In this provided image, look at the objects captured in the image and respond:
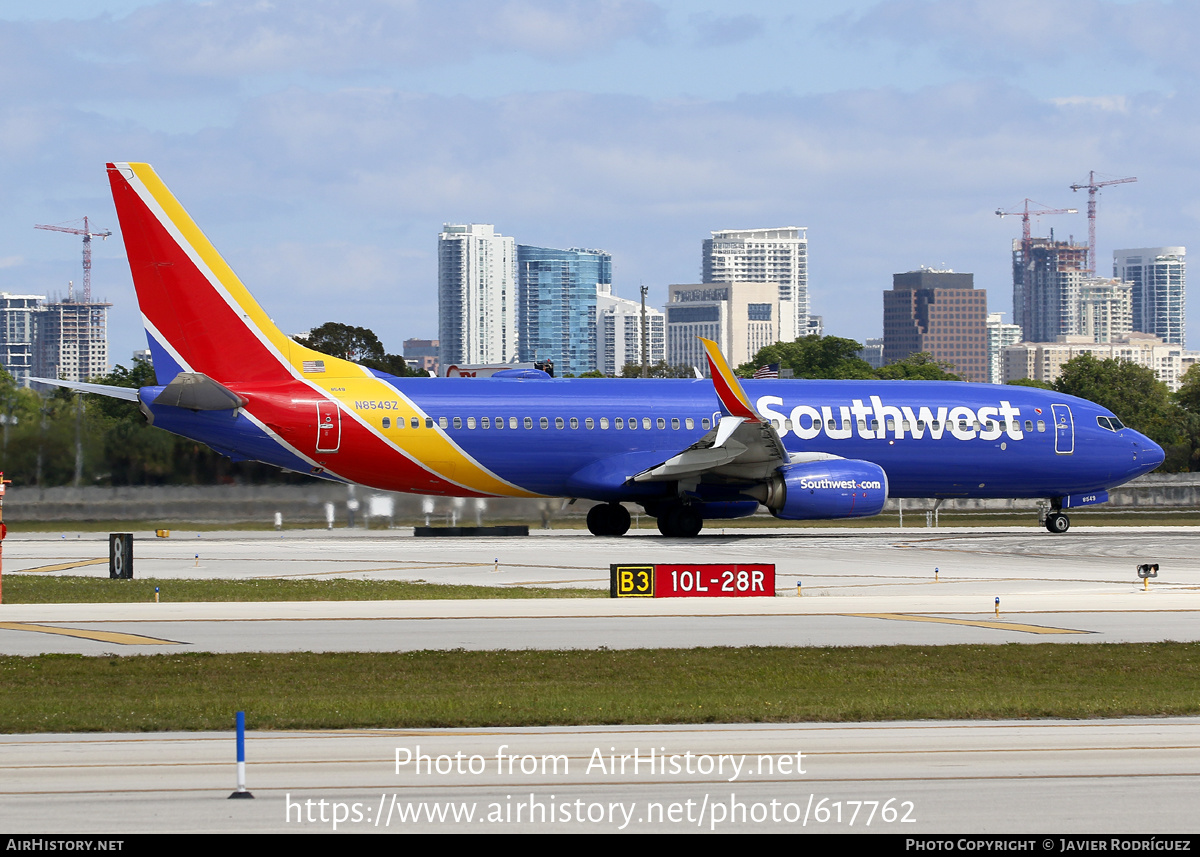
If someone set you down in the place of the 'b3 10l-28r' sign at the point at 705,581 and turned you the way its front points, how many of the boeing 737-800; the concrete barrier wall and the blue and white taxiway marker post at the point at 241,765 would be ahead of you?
1

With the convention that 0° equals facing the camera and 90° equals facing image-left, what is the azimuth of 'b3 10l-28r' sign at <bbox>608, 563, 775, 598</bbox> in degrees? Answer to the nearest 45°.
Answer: approximately 0°

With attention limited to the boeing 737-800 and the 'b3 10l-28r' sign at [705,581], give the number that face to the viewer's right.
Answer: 1

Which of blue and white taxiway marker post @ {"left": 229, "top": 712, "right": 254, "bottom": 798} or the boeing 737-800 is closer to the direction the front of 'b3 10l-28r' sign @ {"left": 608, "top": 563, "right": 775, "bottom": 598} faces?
the blue and white taxiway marker post

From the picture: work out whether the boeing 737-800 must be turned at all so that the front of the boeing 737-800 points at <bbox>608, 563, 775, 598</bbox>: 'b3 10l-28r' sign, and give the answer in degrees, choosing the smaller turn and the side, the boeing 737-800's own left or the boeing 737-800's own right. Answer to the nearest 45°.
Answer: approximately 90° to the boeing 737-800's own right

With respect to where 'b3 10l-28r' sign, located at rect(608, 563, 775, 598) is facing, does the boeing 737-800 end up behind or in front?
behind

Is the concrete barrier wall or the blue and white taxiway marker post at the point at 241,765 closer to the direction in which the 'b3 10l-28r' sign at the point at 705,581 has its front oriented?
the blue and white taxiway marker post

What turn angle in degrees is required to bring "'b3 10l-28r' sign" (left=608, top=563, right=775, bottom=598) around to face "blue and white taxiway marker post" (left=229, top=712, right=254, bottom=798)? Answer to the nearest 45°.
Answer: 0° — it already faces it

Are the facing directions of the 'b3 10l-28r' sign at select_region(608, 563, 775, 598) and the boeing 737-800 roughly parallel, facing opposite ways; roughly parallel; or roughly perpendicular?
roughly perpendicular

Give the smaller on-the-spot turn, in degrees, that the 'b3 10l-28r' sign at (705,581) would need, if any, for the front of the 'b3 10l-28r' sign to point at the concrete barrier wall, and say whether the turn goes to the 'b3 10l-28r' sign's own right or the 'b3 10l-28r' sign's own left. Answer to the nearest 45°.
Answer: approximately 135° to the 'b3 10l-28r' sign's own right

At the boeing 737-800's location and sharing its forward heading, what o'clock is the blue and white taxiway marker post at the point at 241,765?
The blue and white taxiway marker post is roughly at 3 o'clock from the boeing 737-800.

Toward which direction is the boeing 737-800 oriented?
to the viewer's right
